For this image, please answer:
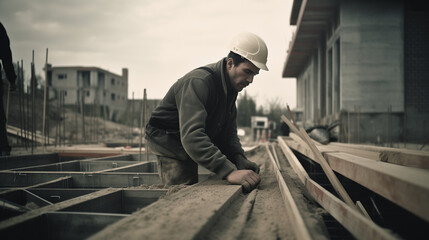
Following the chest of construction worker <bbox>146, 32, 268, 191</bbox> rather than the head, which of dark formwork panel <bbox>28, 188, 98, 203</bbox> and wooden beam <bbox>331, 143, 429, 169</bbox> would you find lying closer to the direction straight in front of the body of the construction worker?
the wooden beam

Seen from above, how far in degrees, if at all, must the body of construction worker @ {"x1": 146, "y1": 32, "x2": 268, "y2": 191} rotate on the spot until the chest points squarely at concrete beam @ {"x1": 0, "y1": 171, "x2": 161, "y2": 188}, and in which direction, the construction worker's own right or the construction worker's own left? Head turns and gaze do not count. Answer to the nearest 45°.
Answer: approximately 135° to the construction worker's own left

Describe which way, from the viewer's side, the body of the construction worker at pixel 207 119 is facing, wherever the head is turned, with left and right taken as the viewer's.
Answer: facing to the right of the viewer

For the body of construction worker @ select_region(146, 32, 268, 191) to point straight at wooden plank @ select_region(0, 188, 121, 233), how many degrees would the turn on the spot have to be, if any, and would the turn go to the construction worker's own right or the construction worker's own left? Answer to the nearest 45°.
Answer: approximately 135° to the construction worker's own right

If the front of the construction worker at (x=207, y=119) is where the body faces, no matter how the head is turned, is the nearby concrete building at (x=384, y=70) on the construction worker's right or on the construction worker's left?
on the construction worker's left

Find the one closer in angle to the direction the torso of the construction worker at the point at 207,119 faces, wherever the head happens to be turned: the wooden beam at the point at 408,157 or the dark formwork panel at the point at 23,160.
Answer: the wooden beam

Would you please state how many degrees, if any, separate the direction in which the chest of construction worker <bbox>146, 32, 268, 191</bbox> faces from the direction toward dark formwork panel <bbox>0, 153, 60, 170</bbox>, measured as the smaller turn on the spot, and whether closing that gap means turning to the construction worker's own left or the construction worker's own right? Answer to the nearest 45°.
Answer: approximately 135° to the construction worker's own left

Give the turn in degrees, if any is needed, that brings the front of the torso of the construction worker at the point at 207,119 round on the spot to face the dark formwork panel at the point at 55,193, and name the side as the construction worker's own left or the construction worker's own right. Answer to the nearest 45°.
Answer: approximately 180°
